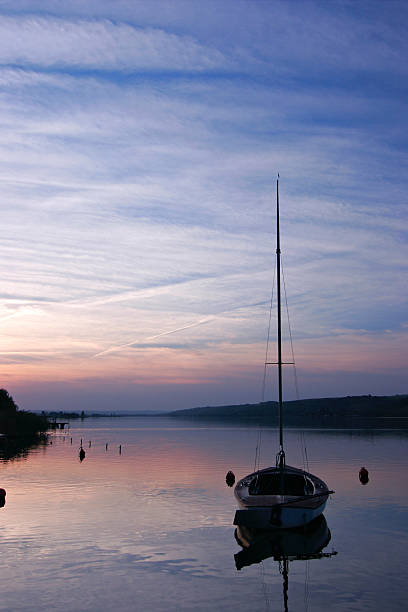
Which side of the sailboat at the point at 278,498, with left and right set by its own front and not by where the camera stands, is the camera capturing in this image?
back
